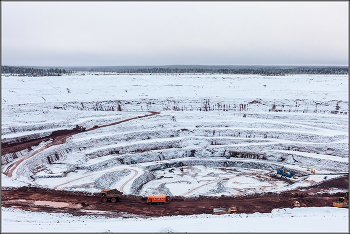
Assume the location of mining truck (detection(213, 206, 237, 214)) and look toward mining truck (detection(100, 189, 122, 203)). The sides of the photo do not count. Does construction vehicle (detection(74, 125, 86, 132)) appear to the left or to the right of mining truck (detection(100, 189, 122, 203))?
right

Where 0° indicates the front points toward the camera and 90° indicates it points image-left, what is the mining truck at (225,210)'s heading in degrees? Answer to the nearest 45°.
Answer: approximately 270°

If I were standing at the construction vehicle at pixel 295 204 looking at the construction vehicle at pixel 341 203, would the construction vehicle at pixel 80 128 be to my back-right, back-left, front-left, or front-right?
back-left
